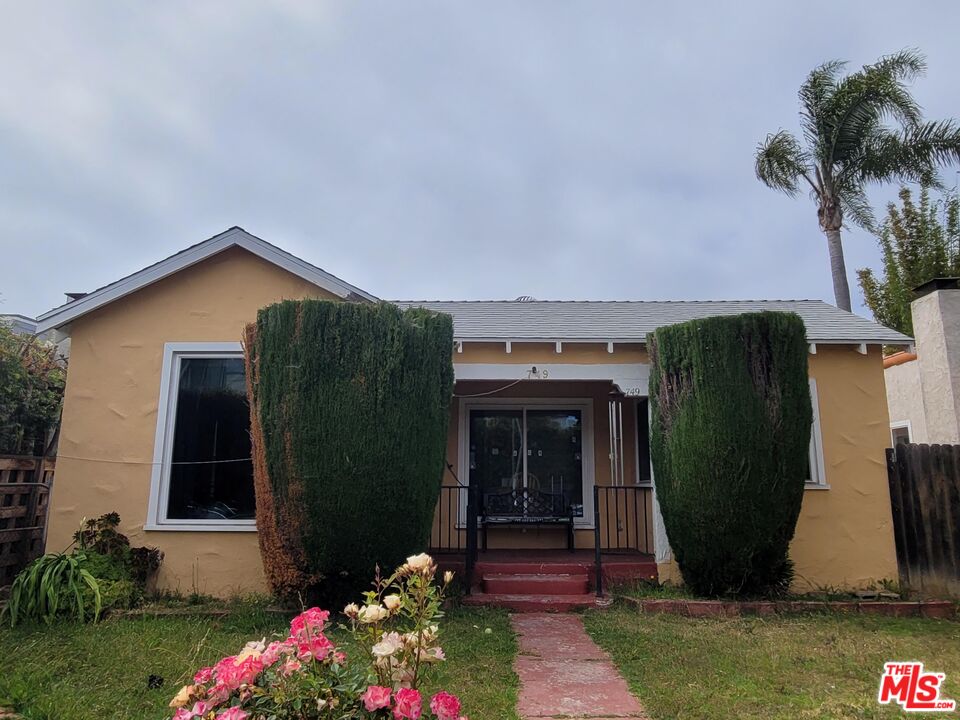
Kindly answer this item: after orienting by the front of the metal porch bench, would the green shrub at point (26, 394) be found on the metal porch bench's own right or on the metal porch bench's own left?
on the metal porch bench's own right

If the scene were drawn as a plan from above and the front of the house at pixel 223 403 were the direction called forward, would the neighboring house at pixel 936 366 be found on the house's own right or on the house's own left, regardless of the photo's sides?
on the house's own left

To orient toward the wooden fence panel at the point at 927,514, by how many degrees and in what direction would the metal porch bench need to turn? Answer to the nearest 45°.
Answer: approximately 90° to its left

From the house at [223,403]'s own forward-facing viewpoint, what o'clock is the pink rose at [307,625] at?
The pink rose is roughly at 11 o'clock from the house.

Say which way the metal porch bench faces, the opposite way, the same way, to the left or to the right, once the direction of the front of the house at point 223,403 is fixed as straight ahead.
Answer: the same way

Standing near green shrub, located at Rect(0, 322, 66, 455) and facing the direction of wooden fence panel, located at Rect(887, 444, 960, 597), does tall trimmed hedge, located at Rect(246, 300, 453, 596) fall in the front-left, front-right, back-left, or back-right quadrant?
front-right

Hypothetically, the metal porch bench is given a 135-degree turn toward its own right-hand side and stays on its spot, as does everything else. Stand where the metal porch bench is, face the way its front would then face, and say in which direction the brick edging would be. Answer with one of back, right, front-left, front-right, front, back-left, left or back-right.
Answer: back

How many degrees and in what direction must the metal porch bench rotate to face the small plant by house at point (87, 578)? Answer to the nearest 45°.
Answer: approximately 45° to its right

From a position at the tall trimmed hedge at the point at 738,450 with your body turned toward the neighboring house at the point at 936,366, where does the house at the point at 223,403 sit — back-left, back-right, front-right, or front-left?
back-left

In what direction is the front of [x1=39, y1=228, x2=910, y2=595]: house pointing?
toward the camera

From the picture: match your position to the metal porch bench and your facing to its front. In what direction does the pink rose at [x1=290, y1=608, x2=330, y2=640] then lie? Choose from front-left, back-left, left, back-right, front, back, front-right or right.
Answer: front

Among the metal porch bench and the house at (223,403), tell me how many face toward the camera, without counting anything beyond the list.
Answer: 2

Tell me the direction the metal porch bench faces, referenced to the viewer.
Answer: facing the viewer

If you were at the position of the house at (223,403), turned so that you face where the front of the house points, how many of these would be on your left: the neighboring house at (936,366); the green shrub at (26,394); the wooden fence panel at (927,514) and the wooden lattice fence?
2

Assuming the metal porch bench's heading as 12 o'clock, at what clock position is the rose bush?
The rose bush is roughly at 12 o'clock from the metal porch bench.

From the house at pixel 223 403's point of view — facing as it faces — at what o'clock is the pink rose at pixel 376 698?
The pink rose is roughly at 11 o'clock from the house.
